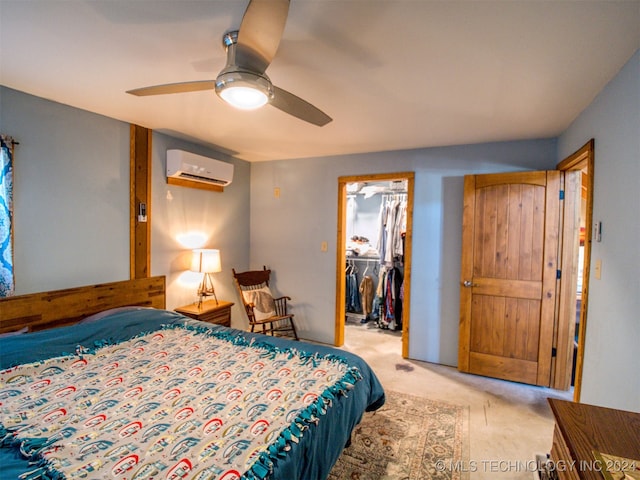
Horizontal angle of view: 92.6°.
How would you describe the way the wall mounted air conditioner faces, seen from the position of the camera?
facing the viewer and to the right of the viewer

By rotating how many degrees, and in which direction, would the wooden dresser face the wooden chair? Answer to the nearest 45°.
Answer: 0° — it already faces it

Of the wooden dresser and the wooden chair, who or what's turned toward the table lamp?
the wooden dresser

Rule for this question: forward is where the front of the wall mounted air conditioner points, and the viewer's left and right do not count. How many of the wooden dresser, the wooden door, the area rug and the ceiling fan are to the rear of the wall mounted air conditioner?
0

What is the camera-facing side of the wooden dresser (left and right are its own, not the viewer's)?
left

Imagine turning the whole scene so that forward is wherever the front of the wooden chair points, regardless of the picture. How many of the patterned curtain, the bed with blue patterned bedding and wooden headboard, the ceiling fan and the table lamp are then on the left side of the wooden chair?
0

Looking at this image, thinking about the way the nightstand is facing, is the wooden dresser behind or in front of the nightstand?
in front

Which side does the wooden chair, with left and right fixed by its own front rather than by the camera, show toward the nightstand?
right

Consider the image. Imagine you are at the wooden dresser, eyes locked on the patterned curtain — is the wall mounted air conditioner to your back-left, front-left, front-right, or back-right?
front-right

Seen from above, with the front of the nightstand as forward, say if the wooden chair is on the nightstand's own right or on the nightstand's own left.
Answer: on the nightstand's own left

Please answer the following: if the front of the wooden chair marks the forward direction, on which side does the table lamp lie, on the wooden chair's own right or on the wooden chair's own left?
on the wooden chair's own right

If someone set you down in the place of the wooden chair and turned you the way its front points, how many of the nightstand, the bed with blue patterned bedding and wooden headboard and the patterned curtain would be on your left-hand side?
0

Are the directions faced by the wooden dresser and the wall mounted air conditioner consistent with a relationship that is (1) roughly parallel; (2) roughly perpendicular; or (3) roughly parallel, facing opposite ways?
roughly parallel, facing opposite ways

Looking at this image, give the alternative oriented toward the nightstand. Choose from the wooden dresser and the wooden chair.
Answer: the wooden dresser

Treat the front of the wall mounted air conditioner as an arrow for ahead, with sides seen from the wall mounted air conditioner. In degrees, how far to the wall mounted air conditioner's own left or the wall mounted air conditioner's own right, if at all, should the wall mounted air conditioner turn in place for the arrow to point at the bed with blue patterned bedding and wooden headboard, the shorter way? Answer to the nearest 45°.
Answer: approximately 45° to the wall mounted air conditioner's own right

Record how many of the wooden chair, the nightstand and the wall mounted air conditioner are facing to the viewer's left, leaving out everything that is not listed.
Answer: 0

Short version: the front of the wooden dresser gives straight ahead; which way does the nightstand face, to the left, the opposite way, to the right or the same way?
the opposite way

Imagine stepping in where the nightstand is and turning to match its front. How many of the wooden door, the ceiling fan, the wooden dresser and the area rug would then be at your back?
0

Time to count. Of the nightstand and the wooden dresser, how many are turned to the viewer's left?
1

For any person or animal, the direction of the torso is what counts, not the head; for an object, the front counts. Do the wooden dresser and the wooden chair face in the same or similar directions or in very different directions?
very different directions

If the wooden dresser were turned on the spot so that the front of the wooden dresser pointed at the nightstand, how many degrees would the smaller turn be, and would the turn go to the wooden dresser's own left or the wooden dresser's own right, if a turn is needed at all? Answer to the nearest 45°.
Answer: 0° — it already faces it

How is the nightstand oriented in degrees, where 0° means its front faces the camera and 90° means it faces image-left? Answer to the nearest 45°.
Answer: approximately 315°
